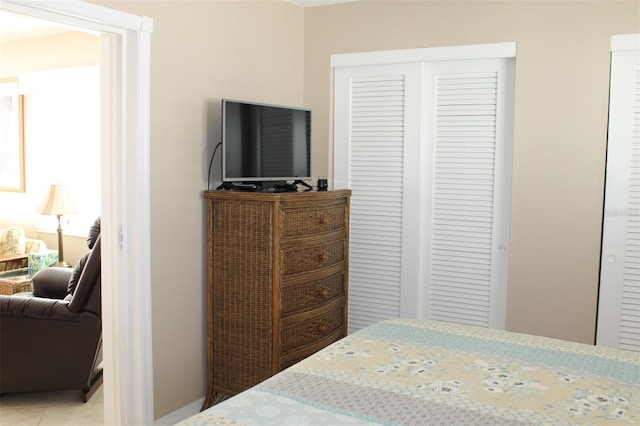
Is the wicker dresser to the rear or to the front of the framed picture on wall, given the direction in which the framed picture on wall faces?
to the front

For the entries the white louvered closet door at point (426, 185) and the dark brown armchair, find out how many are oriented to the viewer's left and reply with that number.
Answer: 1

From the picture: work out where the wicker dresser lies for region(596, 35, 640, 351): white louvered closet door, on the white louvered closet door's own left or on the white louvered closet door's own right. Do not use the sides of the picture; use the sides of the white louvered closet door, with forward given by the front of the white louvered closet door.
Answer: on the white louvered closet door's own right

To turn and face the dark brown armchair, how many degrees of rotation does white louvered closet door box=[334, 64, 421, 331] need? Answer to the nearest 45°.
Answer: approximately 45° to its right

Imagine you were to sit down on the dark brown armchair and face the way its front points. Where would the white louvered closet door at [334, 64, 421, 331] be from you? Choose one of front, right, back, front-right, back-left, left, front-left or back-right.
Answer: back

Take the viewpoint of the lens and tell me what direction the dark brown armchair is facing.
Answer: facing to the left of the viewer

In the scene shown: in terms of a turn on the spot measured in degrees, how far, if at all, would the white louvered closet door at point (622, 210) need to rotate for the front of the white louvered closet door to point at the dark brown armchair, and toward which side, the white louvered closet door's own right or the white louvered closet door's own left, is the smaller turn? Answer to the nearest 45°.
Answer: approximately 45° to the white louvered closet door's own right

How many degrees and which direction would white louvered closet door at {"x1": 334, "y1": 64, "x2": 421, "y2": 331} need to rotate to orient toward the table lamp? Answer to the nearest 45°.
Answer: approximately 90° to its right

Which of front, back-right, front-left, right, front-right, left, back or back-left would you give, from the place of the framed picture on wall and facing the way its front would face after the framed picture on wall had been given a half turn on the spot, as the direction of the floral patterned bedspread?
back

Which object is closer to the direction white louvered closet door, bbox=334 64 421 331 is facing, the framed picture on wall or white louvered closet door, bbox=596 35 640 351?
the white louvered closet door

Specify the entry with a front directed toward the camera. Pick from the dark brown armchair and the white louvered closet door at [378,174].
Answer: the white louvered closet door

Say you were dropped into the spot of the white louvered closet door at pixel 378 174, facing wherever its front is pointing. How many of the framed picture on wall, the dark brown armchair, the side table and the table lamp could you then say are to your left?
0

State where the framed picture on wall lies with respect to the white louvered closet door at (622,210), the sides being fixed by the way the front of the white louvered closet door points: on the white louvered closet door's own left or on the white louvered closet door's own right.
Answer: on the white louvered closet door's own right

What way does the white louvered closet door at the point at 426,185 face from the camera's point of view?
toward the camera

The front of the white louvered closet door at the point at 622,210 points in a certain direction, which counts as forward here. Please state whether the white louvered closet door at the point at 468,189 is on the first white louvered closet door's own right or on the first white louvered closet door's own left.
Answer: on the first white louvered closet door's own right

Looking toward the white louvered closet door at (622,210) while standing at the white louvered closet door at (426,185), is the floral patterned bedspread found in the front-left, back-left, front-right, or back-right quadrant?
front-right

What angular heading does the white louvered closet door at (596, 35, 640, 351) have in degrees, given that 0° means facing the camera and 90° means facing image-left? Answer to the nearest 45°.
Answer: approximately 0°

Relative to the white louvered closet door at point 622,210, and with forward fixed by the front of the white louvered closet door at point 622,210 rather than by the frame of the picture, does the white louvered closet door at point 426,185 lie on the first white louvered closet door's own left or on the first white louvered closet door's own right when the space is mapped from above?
on the first white louvered closet door's own right

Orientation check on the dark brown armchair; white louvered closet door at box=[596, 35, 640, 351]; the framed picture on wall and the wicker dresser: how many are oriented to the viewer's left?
1

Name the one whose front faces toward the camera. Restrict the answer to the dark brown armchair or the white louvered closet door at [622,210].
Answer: the white louvered closet door

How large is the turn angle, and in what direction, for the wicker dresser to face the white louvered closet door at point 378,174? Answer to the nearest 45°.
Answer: approximately 90° to its left

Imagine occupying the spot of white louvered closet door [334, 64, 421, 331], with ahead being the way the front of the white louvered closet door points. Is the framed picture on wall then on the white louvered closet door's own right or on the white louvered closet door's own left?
on the white louvered closet door's own right

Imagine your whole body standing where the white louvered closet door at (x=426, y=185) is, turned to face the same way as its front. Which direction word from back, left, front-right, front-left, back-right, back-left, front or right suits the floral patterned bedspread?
front

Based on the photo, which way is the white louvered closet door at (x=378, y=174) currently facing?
toward the camera

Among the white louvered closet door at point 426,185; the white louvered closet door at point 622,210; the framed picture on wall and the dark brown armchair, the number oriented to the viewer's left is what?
1
